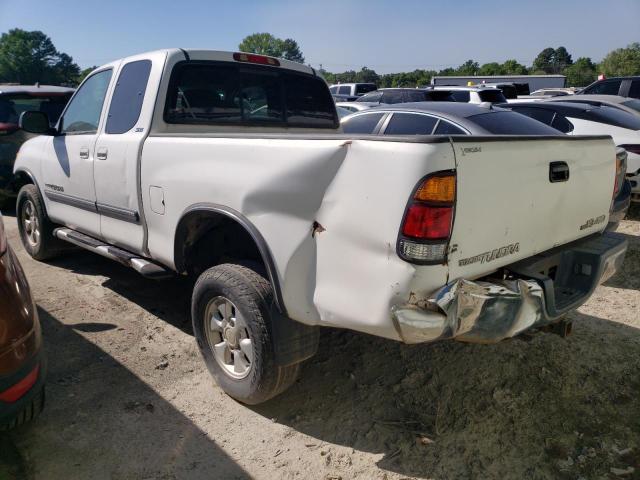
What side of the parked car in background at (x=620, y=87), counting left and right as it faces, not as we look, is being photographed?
left

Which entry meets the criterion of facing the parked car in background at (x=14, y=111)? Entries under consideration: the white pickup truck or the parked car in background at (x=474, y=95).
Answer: the white pickup truck

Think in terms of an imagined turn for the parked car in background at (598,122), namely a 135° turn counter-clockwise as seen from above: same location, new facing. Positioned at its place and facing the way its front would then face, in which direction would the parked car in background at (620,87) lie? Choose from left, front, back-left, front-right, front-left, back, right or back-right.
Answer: back

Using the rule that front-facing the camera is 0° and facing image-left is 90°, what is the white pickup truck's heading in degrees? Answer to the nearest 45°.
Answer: approximately 135°

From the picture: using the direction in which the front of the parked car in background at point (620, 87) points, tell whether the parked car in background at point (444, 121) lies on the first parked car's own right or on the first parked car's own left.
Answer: on the first parked car's own left

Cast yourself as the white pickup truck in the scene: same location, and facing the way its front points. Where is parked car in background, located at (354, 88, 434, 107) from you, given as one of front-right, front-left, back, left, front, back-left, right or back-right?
front-right

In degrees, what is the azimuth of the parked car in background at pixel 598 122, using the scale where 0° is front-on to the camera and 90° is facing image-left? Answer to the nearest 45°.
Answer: approximately 135°

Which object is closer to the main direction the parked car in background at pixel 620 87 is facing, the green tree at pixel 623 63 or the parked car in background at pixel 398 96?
the parked car in background

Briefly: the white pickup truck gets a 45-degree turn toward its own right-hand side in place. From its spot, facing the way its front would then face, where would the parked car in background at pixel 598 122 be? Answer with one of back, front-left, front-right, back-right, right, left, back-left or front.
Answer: front-right

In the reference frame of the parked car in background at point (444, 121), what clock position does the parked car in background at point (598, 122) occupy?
the parked car in background at point (598, 122) is roughly at 3 o'clock from the parked car in background at point (444, 121).

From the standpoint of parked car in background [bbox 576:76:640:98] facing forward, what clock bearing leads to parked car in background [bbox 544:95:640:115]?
parked car in background [bbox 544:95:640:115] is roughly at 9 o'clock from parked car in background [bbox 576:76:640:98].

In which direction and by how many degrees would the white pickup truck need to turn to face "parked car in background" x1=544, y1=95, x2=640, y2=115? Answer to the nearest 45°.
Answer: approximately 90° to its right

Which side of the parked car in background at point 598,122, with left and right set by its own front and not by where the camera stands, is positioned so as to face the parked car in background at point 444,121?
left

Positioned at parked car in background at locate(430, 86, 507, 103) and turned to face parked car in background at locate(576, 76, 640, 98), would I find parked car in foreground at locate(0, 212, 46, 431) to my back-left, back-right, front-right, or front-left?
back-right

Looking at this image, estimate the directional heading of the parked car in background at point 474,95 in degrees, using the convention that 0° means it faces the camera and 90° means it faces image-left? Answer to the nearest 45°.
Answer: approximately 135°

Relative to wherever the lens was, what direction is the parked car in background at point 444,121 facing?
facing away from the viewer and to the left of the viewer
